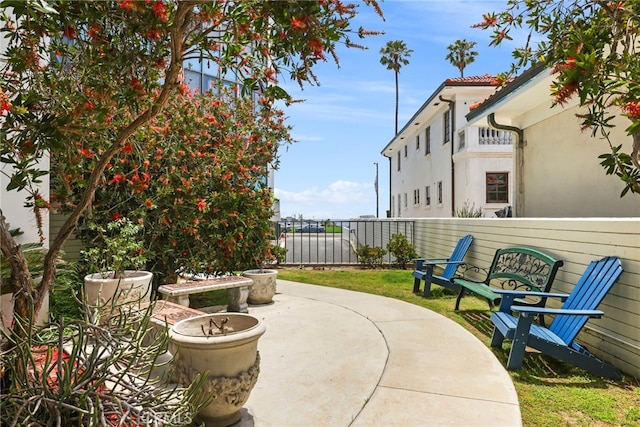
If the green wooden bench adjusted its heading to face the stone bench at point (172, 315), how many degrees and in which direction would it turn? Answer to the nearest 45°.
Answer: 0° — it already faces it

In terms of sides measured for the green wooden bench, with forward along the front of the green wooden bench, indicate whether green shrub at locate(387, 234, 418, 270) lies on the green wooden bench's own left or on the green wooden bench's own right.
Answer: on the green wooden bench's own right

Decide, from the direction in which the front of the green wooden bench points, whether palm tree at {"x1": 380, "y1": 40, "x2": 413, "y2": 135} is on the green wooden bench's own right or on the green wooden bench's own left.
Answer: on the green wooden bench's own right

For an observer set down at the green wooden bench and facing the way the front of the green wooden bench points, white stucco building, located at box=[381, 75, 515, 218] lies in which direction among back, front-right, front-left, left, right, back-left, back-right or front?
back-right

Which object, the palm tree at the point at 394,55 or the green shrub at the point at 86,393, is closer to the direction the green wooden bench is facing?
the green shrub

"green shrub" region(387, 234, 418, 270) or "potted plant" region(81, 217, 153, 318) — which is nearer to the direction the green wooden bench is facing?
the potted plant

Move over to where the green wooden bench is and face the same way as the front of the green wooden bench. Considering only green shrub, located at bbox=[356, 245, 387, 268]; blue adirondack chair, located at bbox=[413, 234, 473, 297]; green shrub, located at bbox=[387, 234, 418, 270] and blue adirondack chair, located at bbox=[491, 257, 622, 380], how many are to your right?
3

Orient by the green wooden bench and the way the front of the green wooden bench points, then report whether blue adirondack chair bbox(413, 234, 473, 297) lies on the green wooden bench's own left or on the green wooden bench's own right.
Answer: on the green wooden bench's own right

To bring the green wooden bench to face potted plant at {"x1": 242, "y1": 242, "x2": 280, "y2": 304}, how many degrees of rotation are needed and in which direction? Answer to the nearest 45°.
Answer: approximately 45° to its right

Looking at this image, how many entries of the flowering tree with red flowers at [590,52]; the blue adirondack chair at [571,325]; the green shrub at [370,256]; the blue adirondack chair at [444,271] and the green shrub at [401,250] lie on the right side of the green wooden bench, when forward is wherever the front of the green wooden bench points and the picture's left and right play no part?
3

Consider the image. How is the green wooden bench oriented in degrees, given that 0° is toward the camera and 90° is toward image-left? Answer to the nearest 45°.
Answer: approximately 45°

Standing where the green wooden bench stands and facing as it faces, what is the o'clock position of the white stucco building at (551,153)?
The white stucco building is roughly at 5 o'clock from the green wooden bench.
